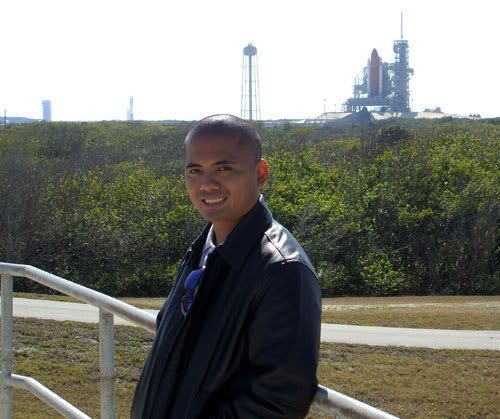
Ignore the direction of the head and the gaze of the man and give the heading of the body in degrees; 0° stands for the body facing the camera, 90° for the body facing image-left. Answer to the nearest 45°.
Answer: approximately 45°
